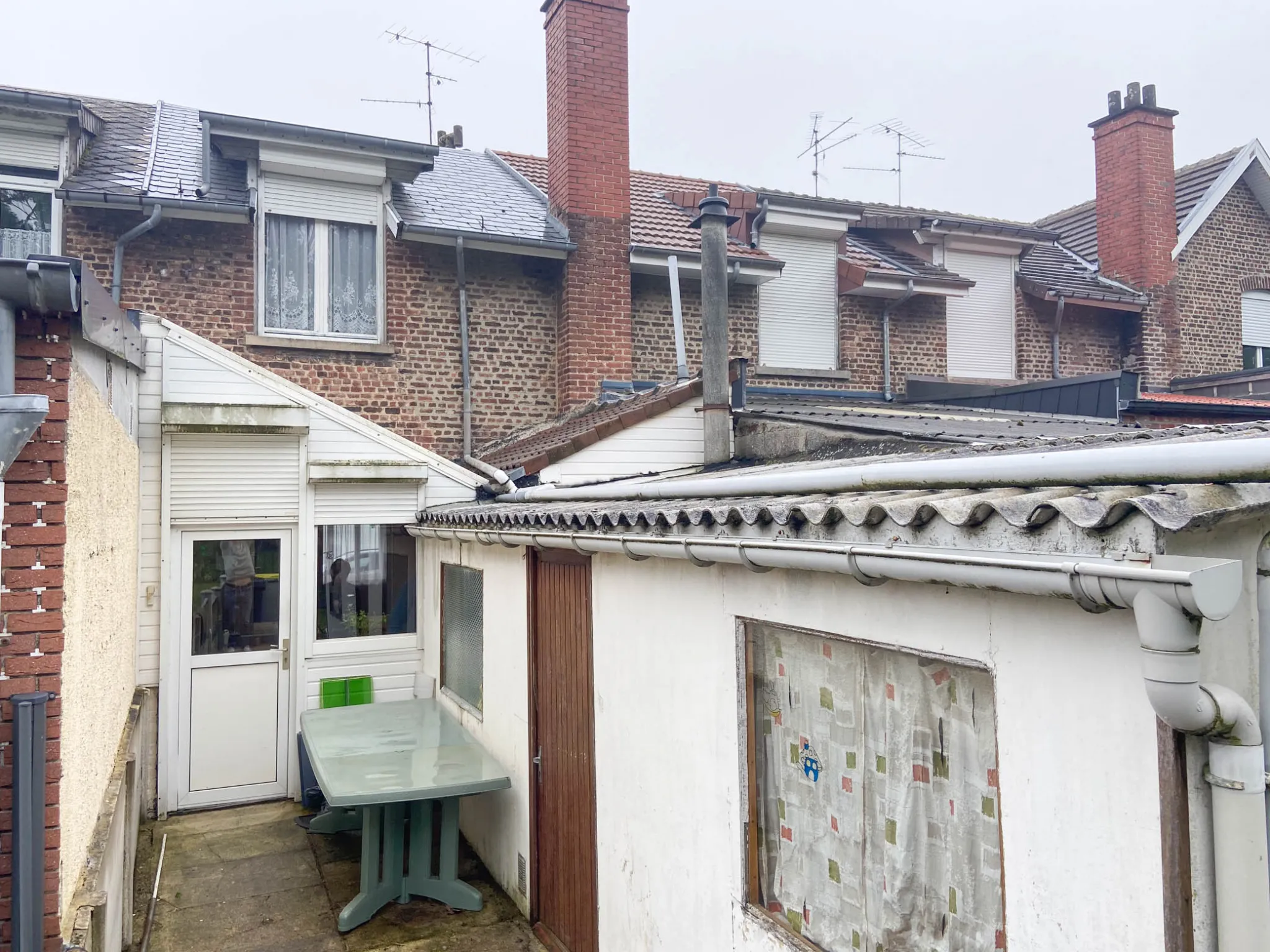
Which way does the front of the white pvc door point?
toward the camera

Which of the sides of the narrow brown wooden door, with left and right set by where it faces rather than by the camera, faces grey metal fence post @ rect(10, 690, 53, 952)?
front

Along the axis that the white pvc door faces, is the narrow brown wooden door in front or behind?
in front

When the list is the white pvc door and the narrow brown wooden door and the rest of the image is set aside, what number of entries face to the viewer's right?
0

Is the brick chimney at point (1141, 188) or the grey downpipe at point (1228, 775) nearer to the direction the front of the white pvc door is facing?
the grey downpipe

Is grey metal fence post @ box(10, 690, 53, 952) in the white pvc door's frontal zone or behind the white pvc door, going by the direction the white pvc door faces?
frontal zone

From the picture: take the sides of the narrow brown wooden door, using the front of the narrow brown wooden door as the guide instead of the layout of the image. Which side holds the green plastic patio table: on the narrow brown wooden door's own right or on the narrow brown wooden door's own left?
on the narrow brown wooden door's own right

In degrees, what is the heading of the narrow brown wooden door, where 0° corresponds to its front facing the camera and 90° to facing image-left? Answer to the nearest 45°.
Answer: approximately 45°

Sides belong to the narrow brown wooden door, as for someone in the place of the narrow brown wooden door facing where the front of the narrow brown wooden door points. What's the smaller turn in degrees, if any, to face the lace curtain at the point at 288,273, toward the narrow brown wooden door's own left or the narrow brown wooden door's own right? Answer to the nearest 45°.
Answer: approximately 90° to the narrow brown wooden door's own right

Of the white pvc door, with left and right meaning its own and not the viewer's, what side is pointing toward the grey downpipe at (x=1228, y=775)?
front
